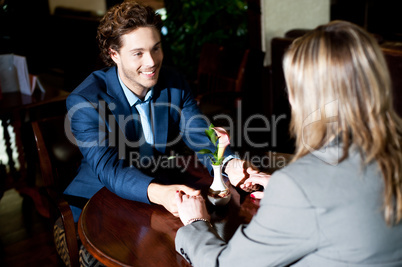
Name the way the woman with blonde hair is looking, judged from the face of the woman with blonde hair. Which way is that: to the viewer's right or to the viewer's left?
to the viewer's left

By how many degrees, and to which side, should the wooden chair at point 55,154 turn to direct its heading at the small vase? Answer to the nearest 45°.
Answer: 0° — it already faces it

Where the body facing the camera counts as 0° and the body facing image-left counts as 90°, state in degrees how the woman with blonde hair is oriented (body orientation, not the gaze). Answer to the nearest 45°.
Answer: approximately 135°

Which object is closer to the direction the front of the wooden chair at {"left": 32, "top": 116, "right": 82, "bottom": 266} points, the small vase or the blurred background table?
the small vase

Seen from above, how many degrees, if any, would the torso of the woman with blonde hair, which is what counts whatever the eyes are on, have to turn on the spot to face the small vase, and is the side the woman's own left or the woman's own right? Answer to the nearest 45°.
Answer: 0° — they already face it

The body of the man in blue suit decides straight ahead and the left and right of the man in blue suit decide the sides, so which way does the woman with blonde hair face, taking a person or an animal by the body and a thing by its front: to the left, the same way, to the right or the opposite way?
the opposite way

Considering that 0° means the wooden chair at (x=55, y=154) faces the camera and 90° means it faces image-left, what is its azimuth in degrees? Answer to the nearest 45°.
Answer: approximately 315°

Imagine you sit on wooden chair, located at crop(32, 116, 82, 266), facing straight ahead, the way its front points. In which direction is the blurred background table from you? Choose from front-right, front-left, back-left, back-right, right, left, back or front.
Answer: back-left

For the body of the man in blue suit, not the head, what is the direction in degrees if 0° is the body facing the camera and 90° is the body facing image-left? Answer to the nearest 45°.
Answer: approximately 315°

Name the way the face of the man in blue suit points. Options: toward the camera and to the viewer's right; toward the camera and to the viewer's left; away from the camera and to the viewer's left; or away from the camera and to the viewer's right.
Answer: toward the camera and to the viewer's right
